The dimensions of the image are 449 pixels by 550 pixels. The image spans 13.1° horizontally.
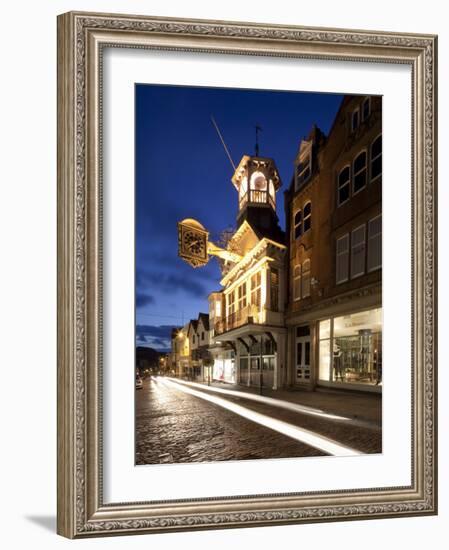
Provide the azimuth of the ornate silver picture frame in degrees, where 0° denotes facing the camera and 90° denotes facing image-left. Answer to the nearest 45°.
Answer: approximately 315°
